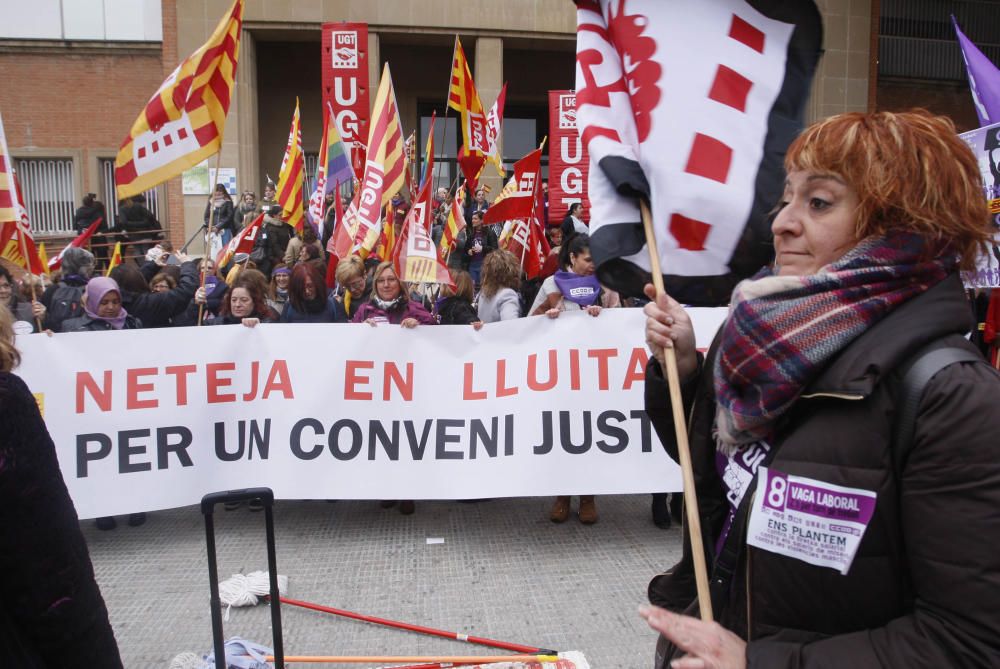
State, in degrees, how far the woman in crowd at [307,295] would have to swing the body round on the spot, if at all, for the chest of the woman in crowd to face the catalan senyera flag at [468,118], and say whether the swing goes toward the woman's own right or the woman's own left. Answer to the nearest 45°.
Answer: approximately 135° to the woman's own left

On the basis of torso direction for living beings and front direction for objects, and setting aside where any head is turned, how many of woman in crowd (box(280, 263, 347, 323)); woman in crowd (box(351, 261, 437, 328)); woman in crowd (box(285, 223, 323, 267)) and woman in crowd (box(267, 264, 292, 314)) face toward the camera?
4

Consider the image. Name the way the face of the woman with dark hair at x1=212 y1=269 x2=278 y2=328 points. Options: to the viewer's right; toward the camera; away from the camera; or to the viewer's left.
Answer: toward the camera

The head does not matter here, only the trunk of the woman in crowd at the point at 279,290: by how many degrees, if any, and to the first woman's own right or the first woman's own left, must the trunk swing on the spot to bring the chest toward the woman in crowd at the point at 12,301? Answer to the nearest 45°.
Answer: approximately 45° to the first woman's own right

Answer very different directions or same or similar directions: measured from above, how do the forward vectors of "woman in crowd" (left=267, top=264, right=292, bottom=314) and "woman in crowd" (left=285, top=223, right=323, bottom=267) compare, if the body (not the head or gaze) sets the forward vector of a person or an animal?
same or similar directions

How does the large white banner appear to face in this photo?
toward the camera

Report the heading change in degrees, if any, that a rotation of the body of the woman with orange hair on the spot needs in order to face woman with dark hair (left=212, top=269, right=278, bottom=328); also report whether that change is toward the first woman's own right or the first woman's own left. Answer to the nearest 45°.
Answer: approximately 90° to the first woman's own right

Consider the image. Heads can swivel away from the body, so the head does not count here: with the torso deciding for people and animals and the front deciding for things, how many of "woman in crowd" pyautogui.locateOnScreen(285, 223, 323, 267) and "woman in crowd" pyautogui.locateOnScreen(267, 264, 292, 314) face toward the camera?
2

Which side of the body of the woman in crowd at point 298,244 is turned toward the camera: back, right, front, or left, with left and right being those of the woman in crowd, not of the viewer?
front

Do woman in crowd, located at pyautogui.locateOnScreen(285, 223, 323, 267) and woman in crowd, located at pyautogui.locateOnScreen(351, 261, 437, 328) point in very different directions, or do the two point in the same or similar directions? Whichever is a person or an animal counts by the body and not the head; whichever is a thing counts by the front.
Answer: same or similar directions

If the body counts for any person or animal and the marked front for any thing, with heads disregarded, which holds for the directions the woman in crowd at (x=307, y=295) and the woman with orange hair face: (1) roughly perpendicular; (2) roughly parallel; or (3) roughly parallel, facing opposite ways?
roughly perpendicular

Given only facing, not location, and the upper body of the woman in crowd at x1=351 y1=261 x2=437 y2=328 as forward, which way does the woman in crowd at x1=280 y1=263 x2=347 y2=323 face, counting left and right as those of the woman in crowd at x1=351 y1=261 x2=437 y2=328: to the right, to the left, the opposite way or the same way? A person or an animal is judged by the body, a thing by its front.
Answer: the same way

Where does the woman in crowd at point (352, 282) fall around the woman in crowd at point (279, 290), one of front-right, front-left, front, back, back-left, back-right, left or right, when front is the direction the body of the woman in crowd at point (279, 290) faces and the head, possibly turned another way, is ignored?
front-left

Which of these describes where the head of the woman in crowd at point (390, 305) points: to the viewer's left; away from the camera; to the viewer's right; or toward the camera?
toward the camera

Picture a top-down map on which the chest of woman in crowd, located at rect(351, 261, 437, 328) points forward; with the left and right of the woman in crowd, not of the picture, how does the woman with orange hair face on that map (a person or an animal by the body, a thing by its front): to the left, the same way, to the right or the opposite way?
to the right

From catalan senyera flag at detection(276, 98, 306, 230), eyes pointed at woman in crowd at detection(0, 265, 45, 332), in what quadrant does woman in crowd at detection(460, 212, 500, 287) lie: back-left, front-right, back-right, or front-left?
back-left

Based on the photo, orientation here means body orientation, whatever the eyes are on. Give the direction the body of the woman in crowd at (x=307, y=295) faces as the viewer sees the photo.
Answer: toward the camera
